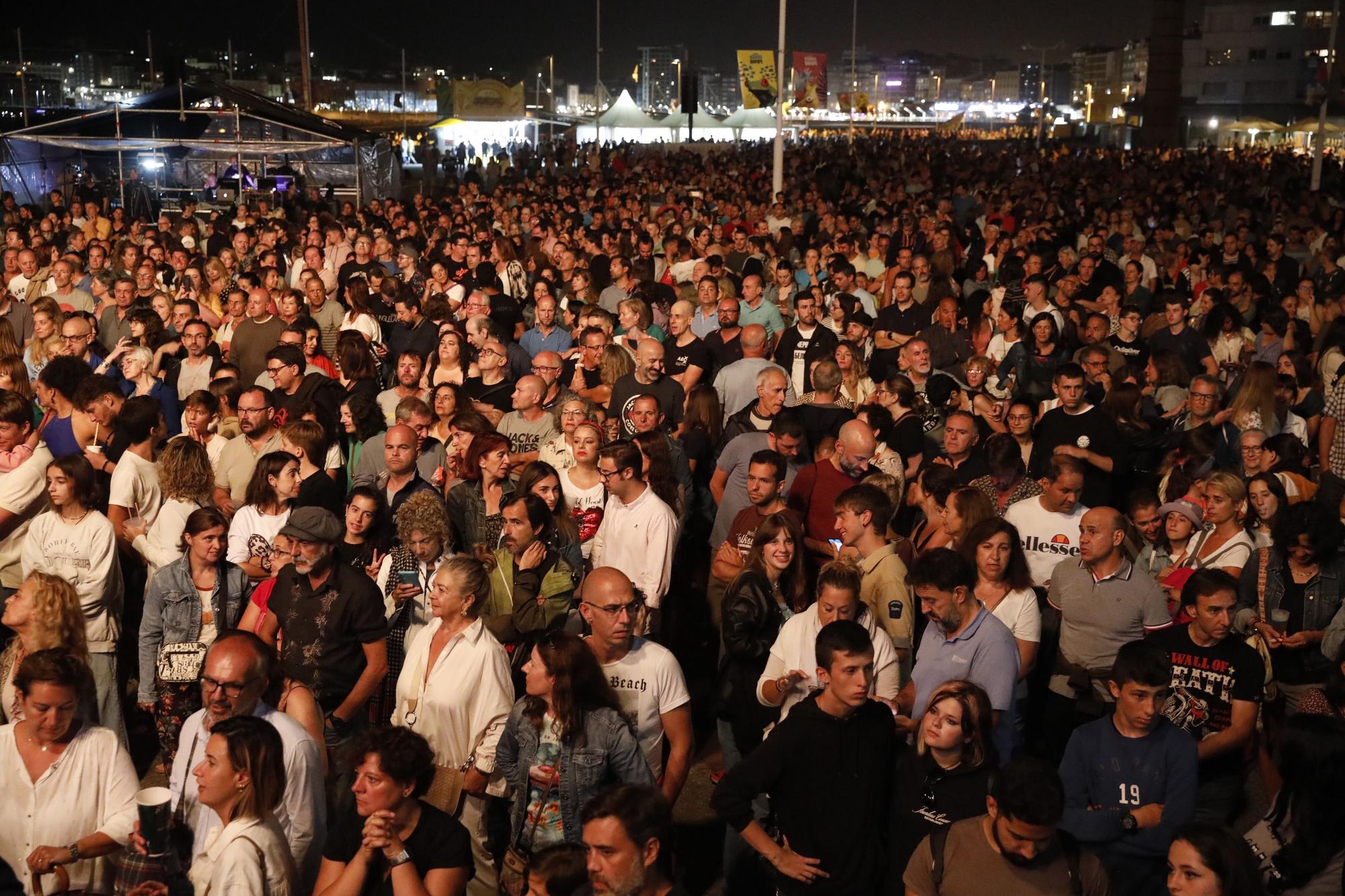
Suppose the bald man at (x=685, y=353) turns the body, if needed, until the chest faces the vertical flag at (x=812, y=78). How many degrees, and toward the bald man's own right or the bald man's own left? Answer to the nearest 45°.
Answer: approximately 135° to the bald man's own right

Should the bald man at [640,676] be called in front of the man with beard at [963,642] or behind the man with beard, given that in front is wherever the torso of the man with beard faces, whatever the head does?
in front

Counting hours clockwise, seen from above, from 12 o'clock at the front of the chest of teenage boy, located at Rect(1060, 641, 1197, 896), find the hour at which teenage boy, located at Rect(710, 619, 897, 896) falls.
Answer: teenage boy, located at Rect(710, 619, 897, 896) is roughly at 2 o'clock from teenage boy, located at Rect(1060, 641, 1197, 896).

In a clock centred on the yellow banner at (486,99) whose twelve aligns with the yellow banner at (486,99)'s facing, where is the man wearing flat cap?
The man wearing flat cap is roughly at 12 o'clock from the yellow banner.

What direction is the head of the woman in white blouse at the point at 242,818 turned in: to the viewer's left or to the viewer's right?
to the viewer's left

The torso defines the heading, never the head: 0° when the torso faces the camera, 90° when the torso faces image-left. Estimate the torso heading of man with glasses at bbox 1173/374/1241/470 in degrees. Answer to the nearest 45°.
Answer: approximately 45°

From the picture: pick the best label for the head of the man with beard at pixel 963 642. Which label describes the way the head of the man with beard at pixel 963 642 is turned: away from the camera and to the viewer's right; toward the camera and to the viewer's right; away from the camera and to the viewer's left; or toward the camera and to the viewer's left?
toward the camera and to the viewer's left
